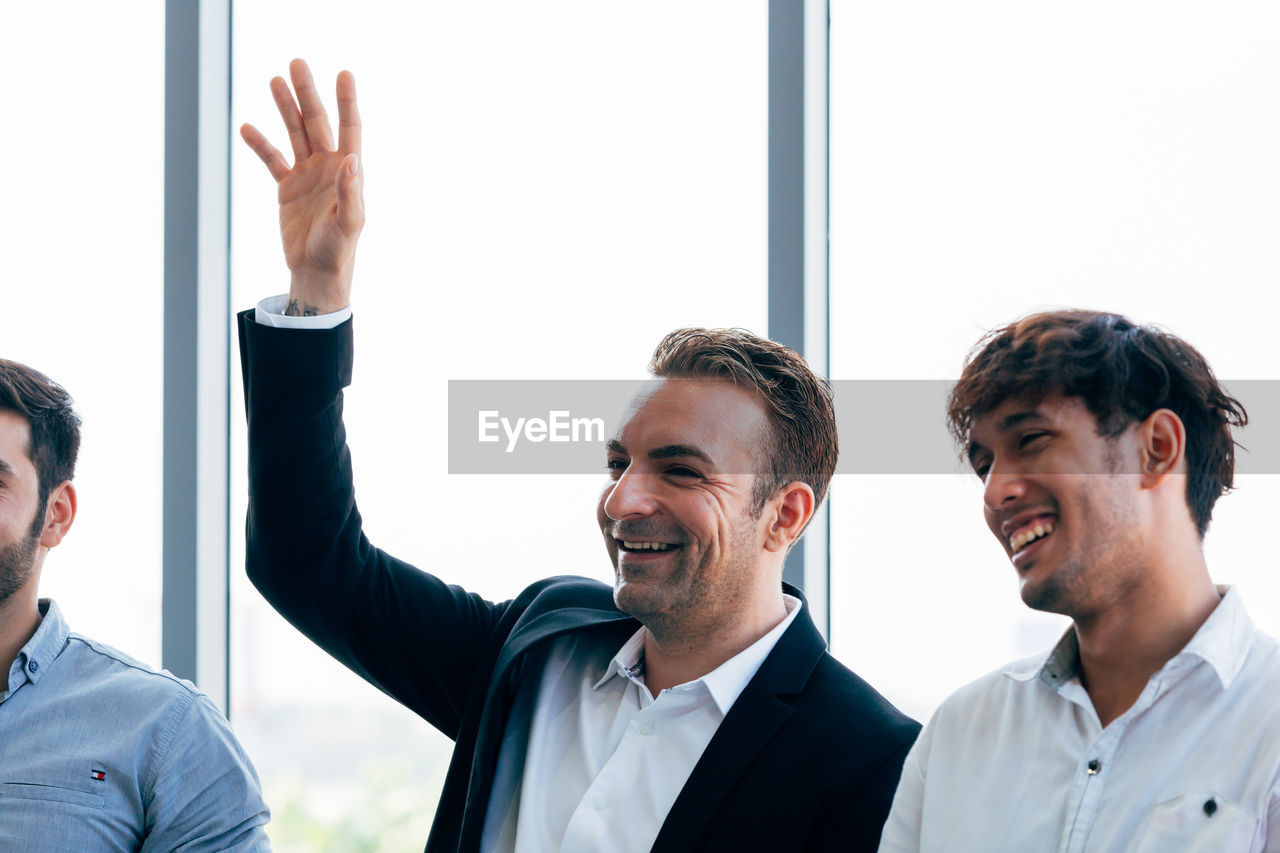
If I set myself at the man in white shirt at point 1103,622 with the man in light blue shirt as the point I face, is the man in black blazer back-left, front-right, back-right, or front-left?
front-right

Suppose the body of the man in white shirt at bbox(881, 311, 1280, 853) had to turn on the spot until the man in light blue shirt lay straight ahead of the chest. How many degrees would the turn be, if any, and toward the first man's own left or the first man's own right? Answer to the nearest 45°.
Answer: approximately 45° to the first man's own right

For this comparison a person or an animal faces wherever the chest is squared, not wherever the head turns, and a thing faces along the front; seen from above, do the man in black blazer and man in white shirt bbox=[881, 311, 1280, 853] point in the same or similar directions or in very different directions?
same or similar directions

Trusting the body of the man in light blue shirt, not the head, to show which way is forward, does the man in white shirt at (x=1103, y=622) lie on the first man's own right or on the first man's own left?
on the first man's own left

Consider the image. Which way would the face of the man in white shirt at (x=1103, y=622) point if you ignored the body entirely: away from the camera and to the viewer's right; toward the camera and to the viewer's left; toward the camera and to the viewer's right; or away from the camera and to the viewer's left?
toward the camera and to the viewer's left

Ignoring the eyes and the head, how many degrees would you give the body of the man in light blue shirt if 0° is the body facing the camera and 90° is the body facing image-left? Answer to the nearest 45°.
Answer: approximately 45°

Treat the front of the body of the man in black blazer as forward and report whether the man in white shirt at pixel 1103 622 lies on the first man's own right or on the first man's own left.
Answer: on the first man's own left

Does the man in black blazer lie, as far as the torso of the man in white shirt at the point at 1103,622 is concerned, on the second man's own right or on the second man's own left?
on the second man's own right

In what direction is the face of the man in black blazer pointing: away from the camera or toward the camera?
toward the camera

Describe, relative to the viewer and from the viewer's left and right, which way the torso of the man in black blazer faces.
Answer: facing the viewer and to the left of the viewer

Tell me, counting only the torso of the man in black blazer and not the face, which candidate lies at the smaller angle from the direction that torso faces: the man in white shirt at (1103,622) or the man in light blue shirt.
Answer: the man in light blue shirt
